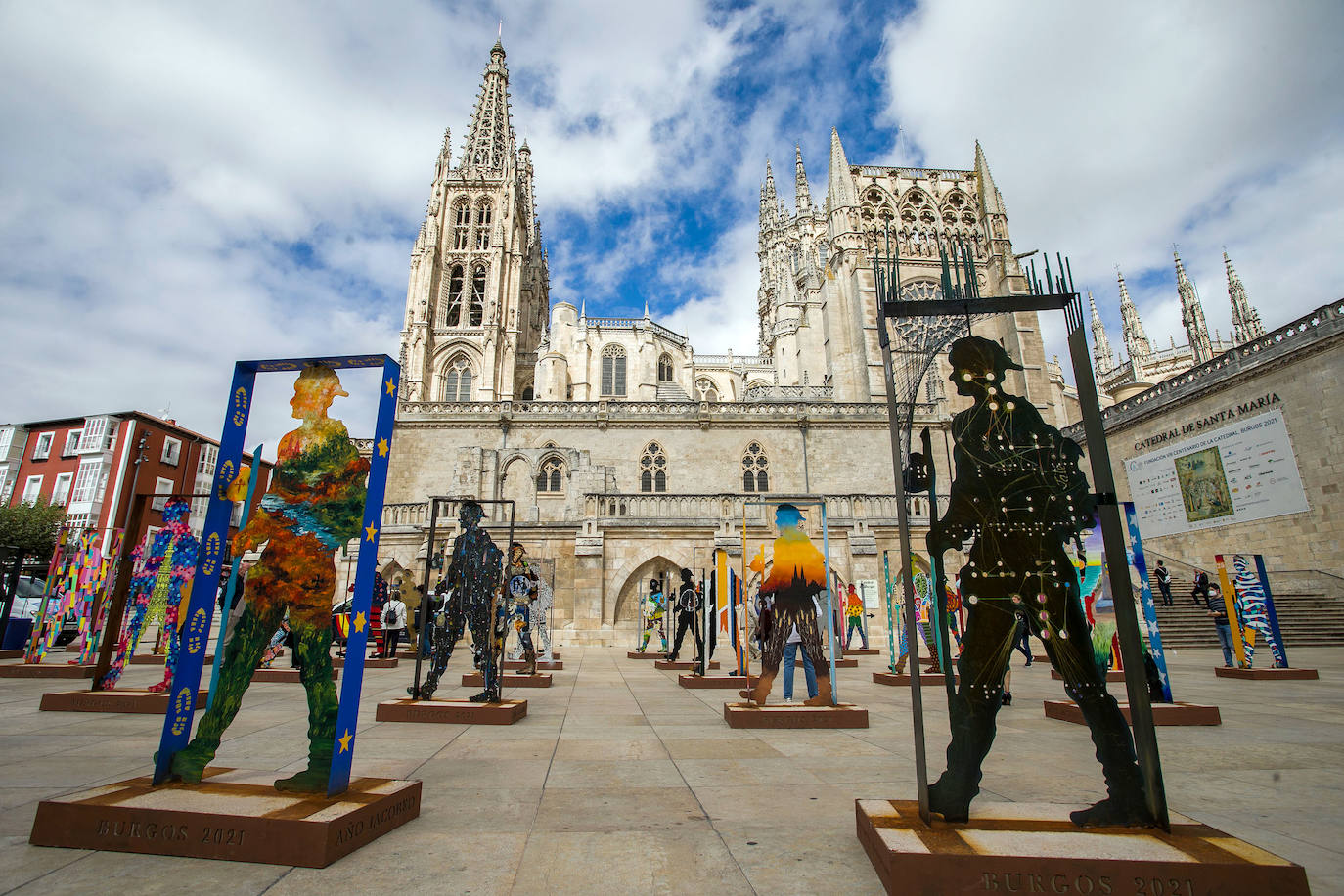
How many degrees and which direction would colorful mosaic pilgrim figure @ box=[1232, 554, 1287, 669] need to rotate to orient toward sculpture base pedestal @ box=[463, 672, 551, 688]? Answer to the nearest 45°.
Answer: approximately 45° to its left

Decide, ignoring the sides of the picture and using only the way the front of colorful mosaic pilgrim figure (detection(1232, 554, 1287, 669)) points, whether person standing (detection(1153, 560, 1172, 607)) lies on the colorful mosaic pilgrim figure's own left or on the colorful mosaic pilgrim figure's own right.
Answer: on the colorful mosaic pilgrim figure's own right

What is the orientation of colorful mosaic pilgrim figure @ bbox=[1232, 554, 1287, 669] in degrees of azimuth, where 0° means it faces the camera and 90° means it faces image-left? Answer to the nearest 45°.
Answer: approximately 90°

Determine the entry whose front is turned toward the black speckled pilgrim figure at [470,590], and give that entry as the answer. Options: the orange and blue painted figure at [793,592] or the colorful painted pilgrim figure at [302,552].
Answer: the orange and blue painted figure

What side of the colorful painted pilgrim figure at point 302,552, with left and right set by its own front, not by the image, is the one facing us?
left

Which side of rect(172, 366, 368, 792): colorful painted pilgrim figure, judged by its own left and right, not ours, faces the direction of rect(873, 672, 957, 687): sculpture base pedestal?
back

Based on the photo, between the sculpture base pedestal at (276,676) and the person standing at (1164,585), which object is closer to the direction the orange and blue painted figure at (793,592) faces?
the sculpture base pedestal

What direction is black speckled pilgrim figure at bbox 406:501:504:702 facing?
to the viewer's left

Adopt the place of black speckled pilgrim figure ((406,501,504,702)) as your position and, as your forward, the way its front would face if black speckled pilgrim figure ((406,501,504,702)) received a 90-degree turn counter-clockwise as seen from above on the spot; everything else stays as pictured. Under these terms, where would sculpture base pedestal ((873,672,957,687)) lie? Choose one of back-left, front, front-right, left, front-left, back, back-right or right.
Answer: left
